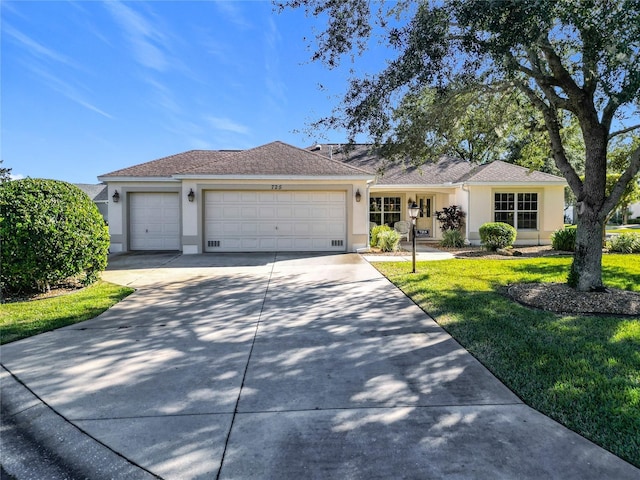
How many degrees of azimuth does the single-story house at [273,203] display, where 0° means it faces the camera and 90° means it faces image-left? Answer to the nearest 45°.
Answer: approximately 0°

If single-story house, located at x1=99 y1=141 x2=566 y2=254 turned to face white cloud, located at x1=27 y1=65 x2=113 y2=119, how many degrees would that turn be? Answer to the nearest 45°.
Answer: approximately 90° to its right

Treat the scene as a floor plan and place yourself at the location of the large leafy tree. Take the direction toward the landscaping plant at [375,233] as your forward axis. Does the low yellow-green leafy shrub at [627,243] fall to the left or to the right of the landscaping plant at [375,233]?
right

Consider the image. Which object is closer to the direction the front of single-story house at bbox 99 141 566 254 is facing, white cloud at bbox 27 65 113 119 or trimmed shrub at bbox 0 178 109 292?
the trimmed shrub

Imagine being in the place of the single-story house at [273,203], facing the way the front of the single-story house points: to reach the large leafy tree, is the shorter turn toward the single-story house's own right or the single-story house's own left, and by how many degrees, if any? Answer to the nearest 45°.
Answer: approximately 45° to the single-story house's own left

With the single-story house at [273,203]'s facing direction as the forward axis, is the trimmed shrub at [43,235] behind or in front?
in front

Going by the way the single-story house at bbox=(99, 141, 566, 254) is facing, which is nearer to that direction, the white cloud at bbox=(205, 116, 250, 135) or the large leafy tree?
the large leafy tree

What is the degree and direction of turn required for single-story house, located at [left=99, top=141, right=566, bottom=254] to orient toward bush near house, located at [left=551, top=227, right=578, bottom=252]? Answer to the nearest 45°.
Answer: approximately 90° to its left
